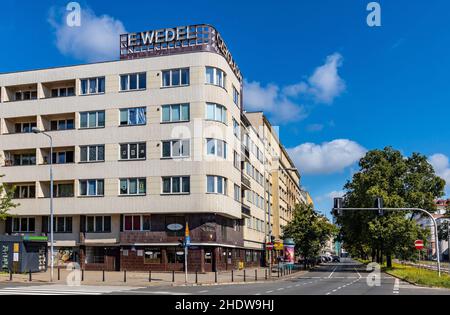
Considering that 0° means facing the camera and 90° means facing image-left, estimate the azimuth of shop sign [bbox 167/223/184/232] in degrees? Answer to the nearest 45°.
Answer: approximately 0°
